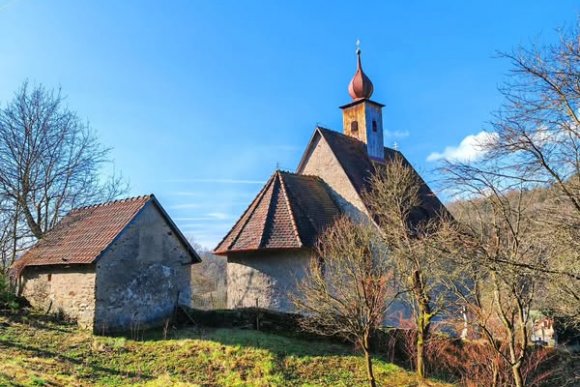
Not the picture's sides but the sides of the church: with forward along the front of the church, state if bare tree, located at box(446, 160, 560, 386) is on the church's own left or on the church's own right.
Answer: on the church's own right

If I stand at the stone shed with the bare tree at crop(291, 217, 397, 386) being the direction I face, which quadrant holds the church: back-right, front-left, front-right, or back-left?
front-left

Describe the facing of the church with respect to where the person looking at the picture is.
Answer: facing away from the viewer and to the right of the viewer

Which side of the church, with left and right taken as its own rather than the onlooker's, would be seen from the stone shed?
back

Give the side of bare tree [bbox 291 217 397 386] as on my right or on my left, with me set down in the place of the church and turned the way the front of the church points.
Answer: on my right

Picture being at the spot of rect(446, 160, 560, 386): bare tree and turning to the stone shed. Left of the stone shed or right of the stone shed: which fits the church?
right
